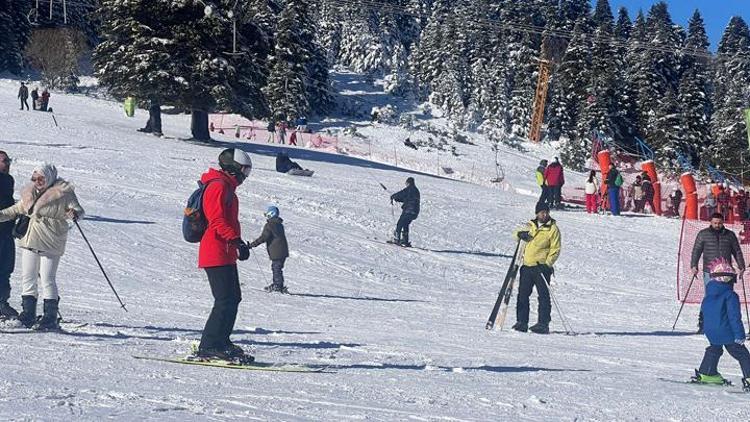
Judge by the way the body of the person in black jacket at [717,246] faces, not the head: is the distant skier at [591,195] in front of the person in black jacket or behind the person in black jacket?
behind

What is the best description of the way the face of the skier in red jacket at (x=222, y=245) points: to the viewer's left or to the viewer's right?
to the viewer's right

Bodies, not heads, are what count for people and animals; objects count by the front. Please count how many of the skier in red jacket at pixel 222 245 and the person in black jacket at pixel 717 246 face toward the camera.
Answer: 1

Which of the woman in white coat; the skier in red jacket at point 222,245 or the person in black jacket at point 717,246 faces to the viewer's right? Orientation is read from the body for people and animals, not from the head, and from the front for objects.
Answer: the skier in red jacket

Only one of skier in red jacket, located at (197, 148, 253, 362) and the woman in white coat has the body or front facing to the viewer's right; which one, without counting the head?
the skier in red jacket

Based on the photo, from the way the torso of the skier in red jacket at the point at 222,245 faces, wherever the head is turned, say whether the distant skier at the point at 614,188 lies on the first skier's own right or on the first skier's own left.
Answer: on the first skier's own left

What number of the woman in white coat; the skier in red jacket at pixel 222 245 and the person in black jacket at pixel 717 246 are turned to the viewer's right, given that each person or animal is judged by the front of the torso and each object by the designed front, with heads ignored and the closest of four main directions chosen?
1

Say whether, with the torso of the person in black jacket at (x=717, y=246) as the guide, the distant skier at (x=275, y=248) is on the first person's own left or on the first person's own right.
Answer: on the first person's own right

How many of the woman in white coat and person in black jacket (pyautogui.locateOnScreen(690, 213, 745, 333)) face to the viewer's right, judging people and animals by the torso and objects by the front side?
0

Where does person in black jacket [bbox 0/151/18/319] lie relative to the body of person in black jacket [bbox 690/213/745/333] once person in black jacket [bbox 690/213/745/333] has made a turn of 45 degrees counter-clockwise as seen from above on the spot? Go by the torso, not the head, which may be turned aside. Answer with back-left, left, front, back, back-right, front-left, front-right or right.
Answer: right

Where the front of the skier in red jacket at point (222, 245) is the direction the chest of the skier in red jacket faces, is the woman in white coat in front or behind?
behind

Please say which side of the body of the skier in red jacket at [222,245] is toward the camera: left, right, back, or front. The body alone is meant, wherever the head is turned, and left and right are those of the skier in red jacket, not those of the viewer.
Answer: right
